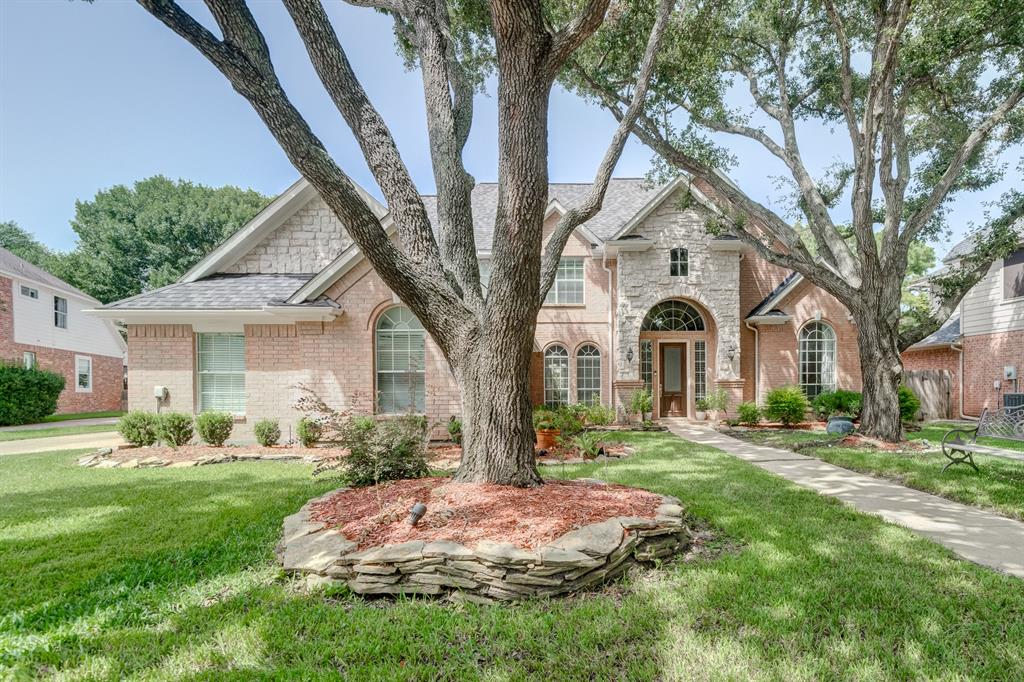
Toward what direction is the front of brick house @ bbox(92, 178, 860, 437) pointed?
toward the camera

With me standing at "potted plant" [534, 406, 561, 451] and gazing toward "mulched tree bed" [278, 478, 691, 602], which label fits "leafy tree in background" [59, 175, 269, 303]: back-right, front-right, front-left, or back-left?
back-right

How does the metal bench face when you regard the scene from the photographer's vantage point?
facing the viewer and to the left of the viewer

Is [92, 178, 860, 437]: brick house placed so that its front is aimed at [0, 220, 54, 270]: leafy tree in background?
no

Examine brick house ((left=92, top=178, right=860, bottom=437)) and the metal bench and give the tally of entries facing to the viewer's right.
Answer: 0

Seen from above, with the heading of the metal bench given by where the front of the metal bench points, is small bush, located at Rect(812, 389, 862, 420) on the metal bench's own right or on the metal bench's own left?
on the metal bench's own right

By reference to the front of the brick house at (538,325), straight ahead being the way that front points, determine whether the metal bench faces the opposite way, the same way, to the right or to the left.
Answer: to the right

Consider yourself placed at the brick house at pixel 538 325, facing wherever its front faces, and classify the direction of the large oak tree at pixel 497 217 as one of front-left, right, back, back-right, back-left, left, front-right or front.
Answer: front

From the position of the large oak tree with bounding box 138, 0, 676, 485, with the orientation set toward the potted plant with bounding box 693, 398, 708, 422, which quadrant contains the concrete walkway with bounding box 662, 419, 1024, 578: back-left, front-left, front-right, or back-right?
front-right

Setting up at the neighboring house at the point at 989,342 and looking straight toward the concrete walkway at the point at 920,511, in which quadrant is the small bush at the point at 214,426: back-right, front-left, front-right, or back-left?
front-right

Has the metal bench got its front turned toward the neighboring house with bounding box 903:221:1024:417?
no
